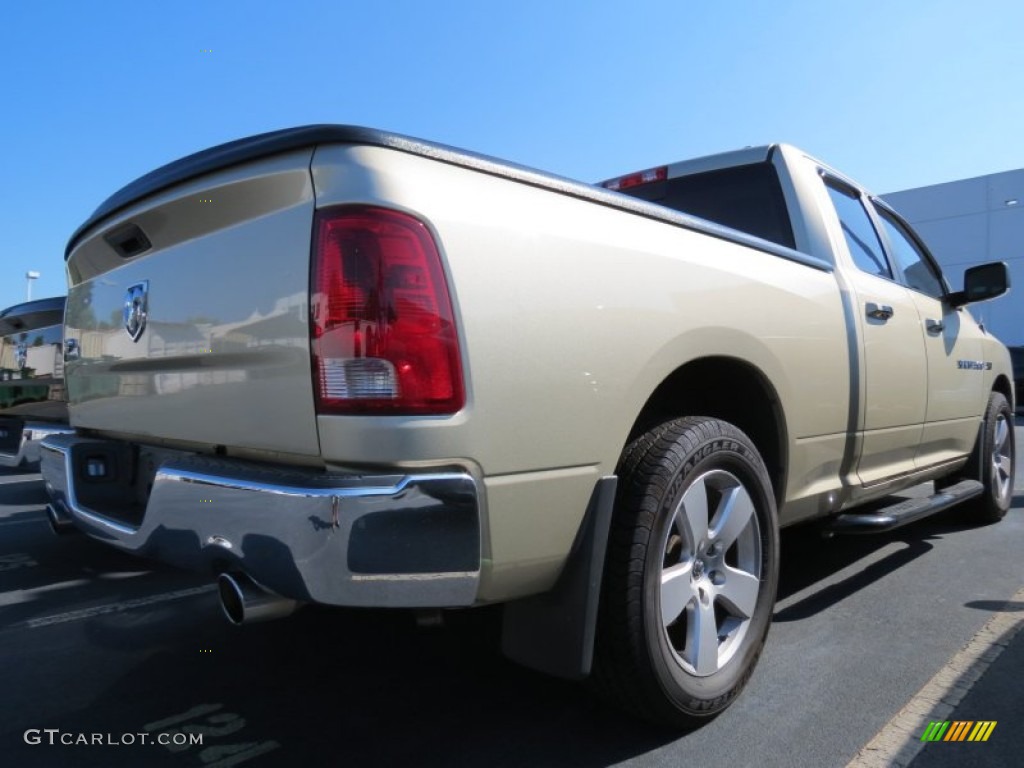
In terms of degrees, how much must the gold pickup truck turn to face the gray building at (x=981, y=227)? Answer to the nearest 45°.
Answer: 0° — it already faces it

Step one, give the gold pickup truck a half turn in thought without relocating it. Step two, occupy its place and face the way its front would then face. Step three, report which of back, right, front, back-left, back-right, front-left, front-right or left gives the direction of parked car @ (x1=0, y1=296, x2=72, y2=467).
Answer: right

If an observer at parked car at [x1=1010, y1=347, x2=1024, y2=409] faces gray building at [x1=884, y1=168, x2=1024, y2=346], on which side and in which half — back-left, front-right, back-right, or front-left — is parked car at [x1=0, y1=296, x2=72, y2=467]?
back-left

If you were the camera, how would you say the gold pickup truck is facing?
facing away from the viewer and to the right of the viewer

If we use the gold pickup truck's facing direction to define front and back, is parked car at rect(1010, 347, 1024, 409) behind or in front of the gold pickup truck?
in front
